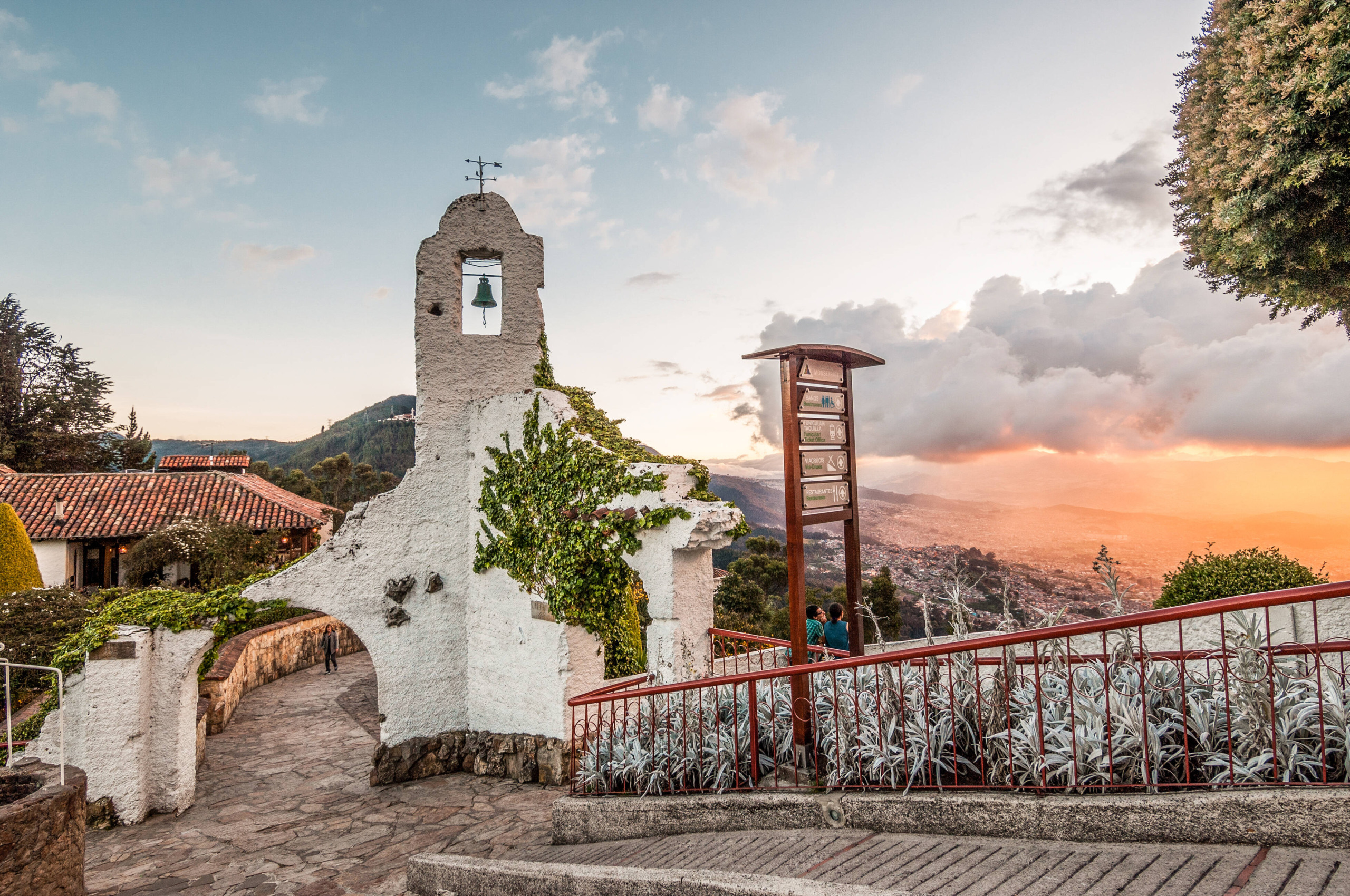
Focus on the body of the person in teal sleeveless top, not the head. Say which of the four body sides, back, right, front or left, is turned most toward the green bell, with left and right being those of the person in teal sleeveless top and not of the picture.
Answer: left

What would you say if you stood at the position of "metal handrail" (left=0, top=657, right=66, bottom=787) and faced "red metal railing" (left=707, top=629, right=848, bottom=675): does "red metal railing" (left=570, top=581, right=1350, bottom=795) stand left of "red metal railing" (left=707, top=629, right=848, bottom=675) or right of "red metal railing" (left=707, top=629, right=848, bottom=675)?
right
